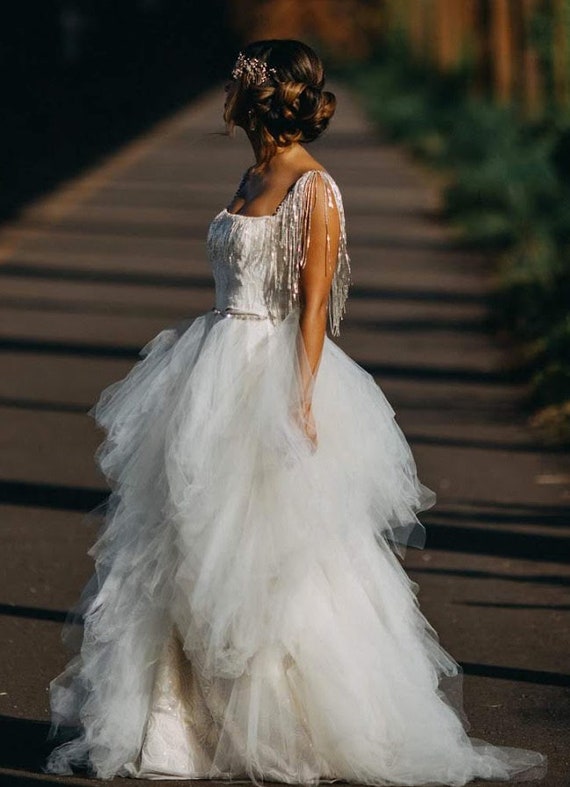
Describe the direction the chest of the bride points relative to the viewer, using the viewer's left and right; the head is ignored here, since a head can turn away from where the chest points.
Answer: facing the viewer and to the left of the viewer

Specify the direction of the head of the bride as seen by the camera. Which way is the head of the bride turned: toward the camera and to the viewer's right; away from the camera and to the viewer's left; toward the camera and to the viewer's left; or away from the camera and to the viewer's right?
away from the camera and to the viewer's left
